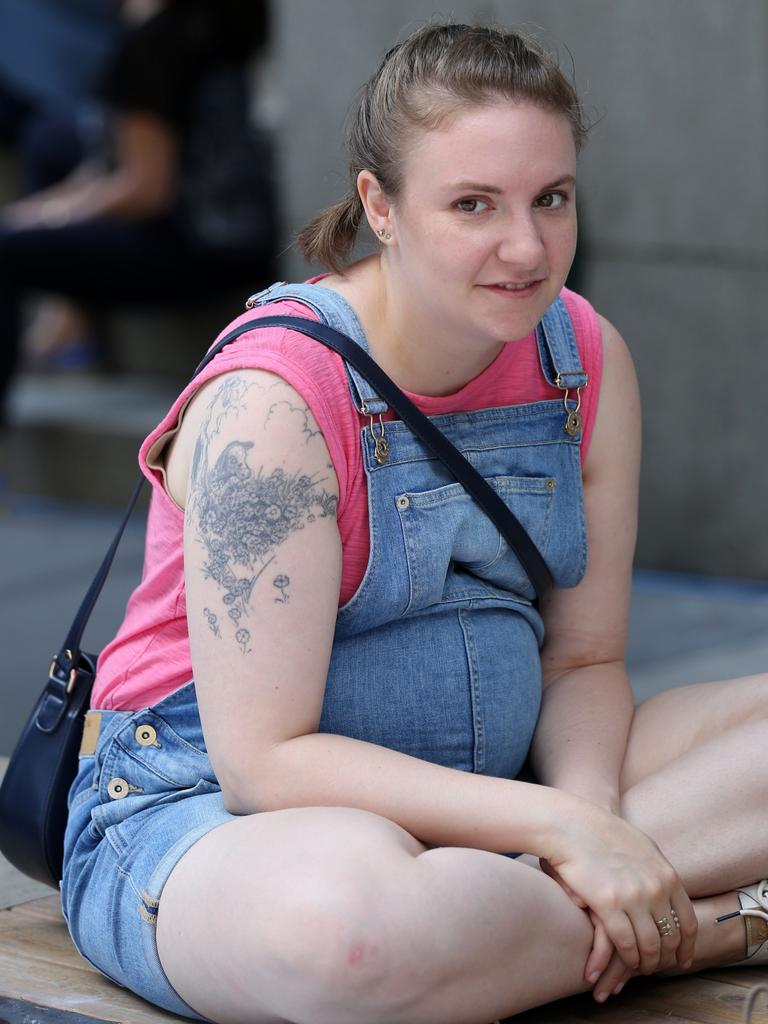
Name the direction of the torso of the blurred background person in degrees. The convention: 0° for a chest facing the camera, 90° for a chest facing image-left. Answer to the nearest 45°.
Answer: approximately 90°
